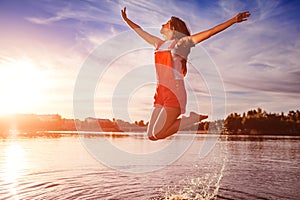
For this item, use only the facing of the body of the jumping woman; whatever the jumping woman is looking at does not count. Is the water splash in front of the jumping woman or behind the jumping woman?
behind

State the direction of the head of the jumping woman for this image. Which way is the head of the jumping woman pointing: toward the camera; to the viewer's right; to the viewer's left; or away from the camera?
to the viewer's left

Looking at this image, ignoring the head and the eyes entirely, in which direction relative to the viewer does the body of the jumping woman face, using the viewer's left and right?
facing the viewer and to the left of the viewer
